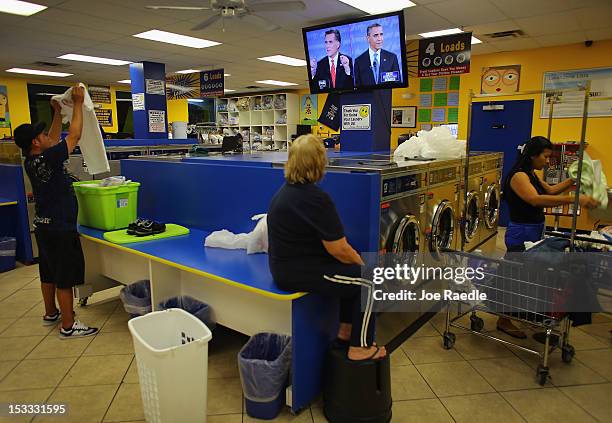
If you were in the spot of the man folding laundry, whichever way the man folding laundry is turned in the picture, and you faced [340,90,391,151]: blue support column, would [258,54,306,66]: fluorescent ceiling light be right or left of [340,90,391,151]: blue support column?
left

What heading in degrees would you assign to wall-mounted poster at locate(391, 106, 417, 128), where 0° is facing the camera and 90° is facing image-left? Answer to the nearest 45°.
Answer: approximately 0°

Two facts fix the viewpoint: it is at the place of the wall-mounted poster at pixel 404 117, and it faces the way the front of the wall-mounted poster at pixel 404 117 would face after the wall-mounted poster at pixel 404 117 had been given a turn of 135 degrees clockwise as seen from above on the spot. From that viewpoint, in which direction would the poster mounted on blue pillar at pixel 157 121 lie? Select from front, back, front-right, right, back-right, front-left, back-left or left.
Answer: front-left

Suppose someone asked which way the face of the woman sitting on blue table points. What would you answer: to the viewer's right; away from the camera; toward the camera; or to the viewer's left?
away from the camera

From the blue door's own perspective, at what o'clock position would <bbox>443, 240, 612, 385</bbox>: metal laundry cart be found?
The metal laundry cart is roughly at 12 o'clock from the blue door.
